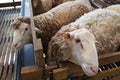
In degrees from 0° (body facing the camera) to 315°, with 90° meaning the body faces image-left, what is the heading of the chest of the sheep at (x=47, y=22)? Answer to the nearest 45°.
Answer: approximately 45°

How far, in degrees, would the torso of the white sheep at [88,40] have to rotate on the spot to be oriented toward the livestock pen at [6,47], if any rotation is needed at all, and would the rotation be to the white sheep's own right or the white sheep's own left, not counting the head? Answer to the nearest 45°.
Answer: approximately 90° to the white sheep's own right

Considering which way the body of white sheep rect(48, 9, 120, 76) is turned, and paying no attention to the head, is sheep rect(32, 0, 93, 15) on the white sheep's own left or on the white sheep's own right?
on the white sheep's own right

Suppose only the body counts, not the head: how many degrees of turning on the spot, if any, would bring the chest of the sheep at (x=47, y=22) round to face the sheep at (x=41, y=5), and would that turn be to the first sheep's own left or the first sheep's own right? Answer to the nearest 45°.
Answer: approximately 135° to the first sheep's own right

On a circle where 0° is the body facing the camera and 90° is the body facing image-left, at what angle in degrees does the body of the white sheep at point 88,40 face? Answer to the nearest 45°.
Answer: approximately 45°
